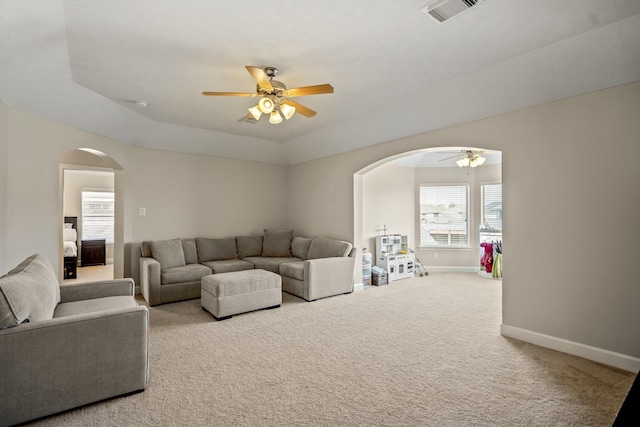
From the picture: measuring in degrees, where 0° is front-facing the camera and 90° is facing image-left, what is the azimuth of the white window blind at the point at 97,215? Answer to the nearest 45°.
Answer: approximately 0°

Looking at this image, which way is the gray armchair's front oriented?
to the viewer's right

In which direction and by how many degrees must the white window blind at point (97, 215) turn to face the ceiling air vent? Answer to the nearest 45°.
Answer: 0° — it already faces it

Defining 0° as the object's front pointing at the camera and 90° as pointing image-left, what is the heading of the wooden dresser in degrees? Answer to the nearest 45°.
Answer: approximately 0°

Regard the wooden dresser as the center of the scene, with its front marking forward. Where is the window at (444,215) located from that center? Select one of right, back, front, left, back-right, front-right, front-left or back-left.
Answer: front-left

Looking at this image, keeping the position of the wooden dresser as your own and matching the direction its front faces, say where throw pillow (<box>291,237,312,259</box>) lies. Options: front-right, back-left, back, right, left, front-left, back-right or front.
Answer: front-left
